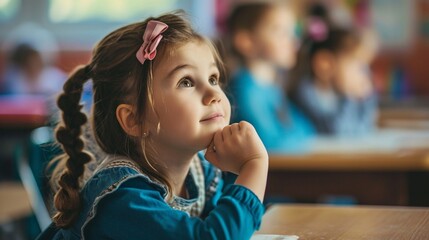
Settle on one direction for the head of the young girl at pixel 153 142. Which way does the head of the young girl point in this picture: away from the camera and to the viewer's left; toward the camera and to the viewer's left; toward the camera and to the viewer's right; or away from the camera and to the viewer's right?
toward the camera and to the viewer's right

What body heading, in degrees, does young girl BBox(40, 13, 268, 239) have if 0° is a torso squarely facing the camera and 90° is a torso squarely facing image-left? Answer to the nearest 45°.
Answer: approximately 315°

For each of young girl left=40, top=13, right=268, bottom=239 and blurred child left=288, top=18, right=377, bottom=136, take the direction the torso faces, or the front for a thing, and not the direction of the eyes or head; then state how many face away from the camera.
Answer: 0

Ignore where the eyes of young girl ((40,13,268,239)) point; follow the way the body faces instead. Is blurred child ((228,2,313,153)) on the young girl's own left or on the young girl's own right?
on the young girl's own left

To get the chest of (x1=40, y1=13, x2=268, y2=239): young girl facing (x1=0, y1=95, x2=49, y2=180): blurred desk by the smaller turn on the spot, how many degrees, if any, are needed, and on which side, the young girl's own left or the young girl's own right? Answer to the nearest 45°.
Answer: approximately 135° to the young girl's own left
